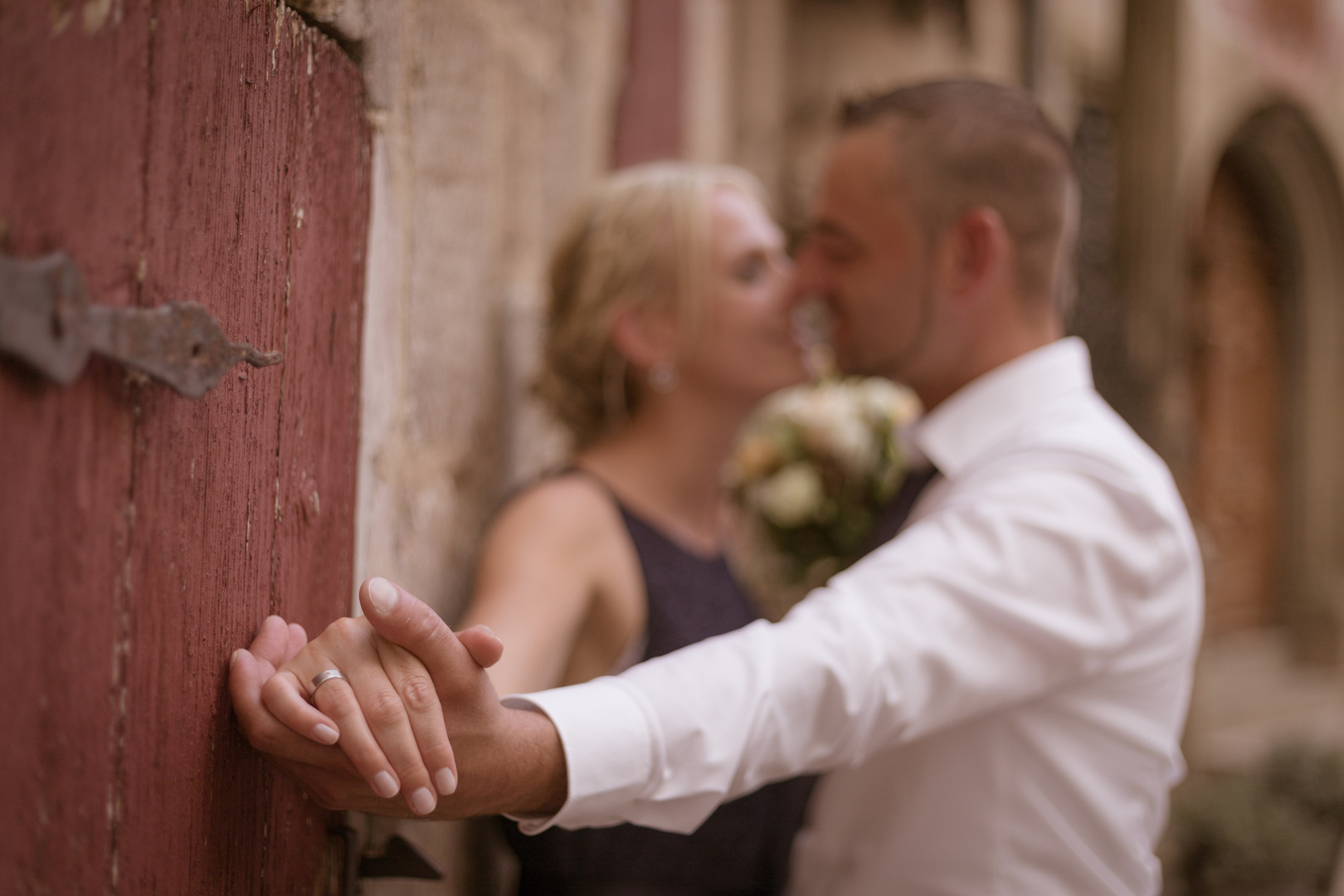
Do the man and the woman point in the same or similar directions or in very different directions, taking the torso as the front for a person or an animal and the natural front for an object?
very different directions

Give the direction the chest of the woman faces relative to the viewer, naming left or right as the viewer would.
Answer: facing to the right of the viewer

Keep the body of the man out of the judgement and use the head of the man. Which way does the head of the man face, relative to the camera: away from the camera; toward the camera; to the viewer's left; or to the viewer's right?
to the viewer's left

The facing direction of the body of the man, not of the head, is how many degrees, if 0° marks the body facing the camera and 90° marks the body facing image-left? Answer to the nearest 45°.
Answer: approximately 90°
